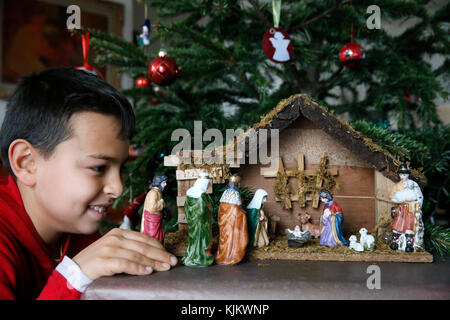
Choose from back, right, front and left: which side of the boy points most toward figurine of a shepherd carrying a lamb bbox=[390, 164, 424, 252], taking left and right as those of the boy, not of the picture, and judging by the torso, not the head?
front

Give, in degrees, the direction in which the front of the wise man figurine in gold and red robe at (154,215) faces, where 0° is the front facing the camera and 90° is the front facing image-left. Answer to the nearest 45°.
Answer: approximately 270°

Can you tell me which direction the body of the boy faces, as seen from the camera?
to the viewer's right

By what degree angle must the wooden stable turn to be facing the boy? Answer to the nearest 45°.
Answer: approximately 45° to its right

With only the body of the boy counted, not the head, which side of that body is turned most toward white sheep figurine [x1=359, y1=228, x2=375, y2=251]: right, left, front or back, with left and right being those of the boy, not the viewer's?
front

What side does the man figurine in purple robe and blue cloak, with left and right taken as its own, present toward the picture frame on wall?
right
